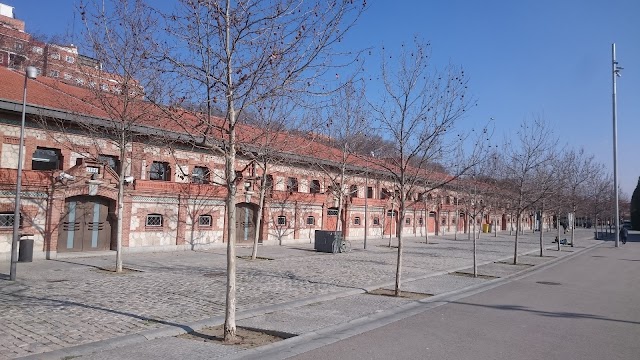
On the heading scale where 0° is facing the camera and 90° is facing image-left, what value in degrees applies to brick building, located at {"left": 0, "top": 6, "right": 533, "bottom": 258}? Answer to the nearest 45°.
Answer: approximately 315°
